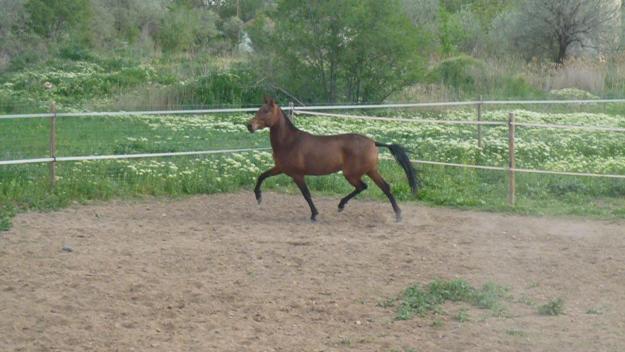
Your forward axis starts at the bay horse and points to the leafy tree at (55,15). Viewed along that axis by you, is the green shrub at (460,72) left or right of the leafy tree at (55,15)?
right

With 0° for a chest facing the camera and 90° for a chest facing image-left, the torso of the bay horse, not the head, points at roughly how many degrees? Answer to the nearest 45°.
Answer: approximately 90°

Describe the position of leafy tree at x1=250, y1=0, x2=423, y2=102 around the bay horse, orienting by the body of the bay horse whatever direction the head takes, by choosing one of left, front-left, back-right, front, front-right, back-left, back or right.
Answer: right

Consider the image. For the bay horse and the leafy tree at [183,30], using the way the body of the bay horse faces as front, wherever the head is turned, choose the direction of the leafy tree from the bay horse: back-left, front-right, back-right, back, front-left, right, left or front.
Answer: right

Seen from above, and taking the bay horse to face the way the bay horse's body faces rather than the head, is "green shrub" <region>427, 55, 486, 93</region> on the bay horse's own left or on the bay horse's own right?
on the bay horse's own right

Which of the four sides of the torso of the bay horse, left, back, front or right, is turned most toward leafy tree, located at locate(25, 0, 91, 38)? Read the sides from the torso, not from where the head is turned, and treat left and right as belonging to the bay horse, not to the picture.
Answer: right
